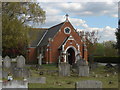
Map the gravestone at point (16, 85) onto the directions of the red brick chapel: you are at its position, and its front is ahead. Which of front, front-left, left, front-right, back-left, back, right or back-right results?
front-right

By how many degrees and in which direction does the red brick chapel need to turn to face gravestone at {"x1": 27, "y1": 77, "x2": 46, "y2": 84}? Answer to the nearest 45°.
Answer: approximately 45° to its right

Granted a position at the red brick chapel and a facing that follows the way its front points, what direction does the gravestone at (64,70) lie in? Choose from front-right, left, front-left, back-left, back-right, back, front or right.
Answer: front-right

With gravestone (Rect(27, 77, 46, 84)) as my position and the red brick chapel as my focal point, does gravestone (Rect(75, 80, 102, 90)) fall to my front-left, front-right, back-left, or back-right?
back-right

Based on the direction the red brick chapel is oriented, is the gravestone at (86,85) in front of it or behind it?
in front

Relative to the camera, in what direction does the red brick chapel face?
facing the viewer and to the right of the viewer

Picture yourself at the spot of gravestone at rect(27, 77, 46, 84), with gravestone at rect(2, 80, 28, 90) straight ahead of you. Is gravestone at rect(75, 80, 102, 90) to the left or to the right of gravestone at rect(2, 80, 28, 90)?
left
